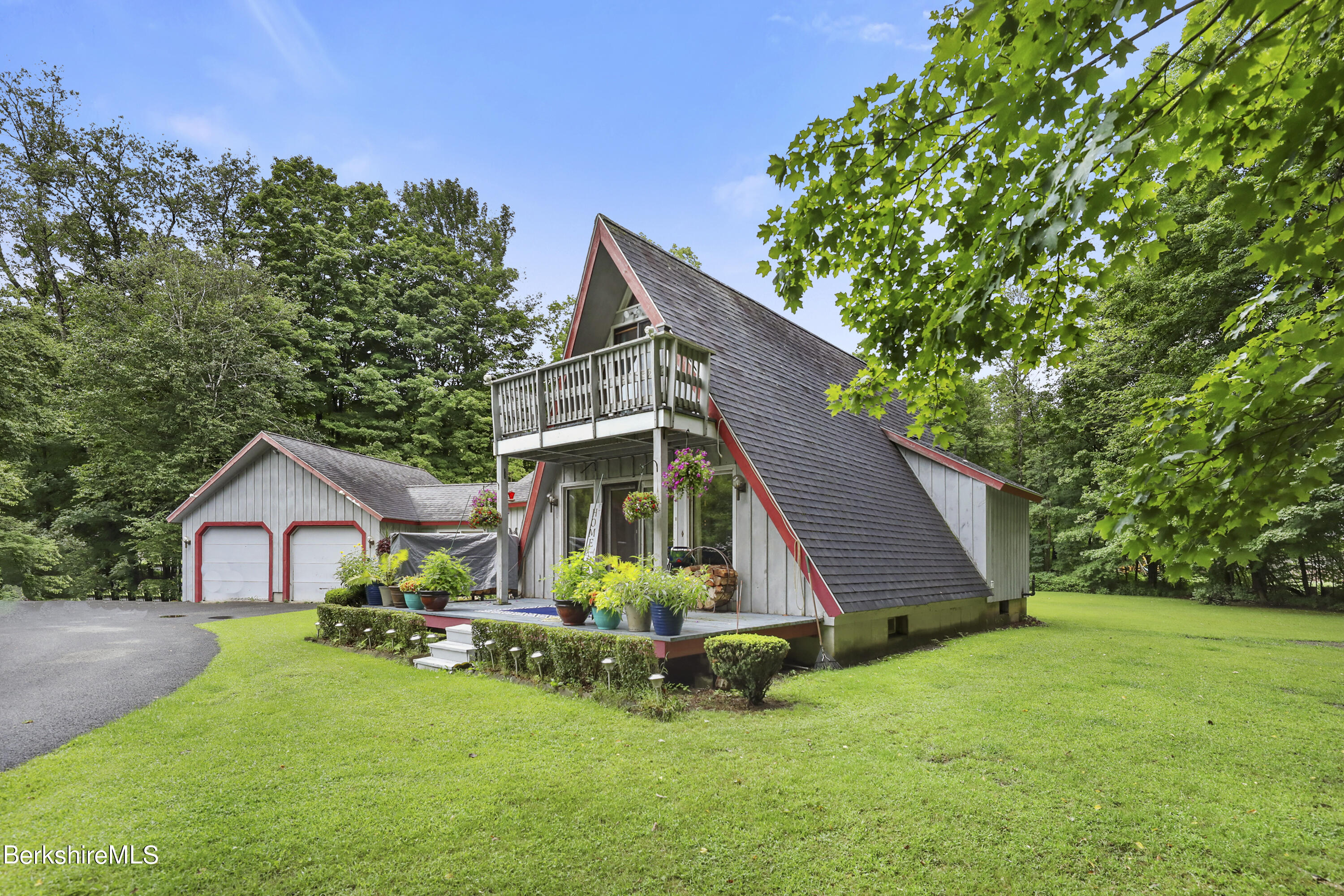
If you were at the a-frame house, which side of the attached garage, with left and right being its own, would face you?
left

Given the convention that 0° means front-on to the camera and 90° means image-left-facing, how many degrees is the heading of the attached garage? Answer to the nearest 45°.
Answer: approximately 45°

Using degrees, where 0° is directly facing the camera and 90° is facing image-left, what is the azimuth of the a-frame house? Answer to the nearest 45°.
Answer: approximately 45°

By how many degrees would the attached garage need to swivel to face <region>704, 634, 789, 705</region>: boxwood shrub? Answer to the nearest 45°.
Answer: approximately 45° to its left

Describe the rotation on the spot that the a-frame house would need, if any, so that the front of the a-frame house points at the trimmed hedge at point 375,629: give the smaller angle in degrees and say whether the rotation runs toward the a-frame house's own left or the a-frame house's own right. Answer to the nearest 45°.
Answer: approximately 45° to the a-frame house's own right

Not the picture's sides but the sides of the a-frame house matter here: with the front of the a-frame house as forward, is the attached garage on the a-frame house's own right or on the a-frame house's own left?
on the a-frame house's own right
